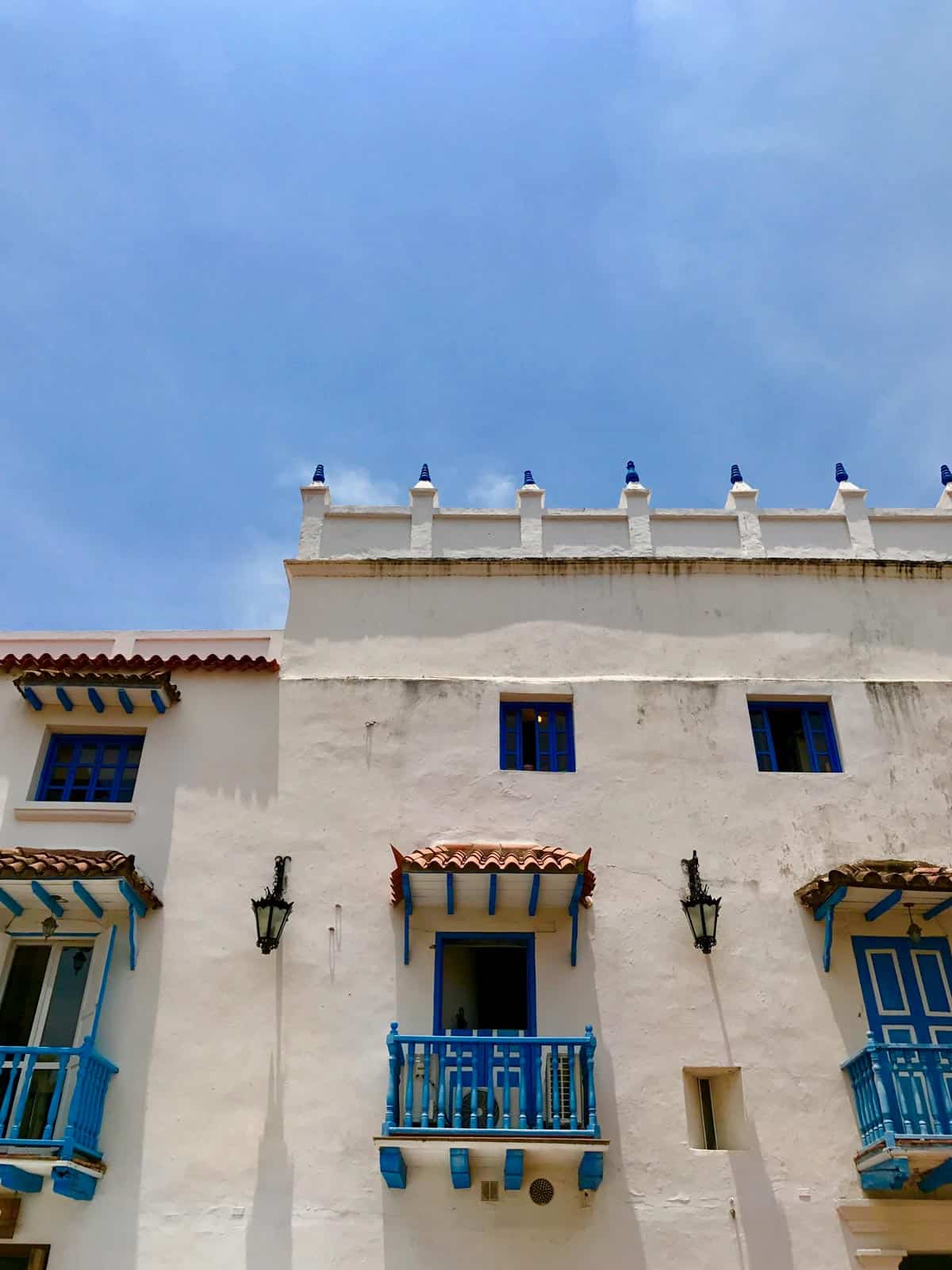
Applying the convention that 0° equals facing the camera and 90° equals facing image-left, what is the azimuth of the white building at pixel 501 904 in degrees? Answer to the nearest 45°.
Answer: approximately 0°
